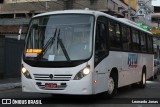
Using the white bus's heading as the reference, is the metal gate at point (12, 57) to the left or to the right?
on its right

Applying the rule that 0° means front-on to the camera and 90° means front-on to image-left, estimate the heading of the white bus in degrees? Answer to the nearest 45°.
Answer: approximately 45°
